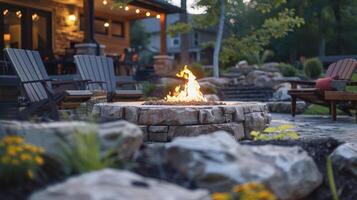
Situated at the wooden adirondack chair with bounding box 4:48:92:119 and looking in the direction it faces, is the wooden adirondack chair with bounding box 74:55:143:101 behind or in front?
in front

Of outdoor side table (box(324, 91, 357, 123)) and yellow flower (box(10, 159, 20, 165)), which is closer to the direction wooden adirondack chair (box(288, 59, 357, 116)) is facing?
the yellow flower

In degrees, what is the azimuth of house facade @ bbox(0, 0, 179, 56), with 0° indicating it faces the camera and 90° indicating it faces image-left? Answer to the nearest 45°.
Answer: approximately 315°

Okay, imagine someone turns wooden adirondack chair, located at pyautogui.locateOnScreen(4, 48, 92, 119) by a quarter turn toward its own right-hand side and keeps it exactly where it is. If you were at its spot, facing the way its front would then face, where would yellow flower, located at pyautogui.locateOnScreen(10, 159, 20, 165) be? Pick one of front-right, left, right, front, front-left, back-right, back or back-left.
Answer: front-right

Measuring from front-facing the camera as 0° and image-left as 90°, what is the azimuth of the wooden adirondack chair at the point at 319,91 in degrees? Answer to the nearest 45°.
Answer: approximately 45°

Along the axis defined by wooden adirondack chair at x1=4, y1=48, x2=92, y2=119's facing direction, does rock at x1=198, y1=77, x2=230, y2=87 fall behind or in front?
in front

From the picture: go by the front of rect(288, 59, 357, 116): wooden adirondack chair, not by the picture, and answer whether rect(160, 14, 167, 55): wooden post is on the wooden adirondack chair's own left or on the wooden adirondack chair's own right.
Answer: on the wooden adirondack chair's own right

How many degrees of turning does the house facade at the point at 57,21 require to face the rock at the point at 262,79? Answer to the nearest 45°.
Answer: approximately 45° to its left

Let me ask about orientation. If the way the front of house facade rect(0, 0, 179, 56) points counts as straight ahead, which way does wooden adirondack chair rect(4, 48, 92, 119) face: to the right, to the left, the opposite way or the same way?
to the left
